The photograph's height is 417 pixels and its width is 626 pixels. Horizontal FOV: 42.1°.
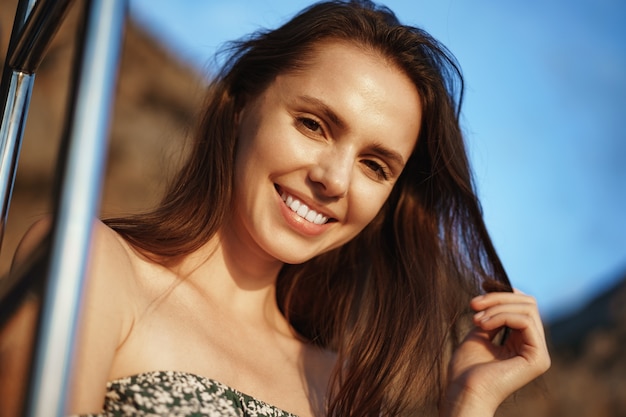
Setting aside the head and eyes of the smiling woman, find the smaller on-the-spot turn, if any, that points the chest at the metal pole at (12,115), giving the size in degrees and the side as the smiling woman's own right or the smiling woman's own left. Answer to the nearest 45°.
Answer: approximately 45° to the smiling woman's own right

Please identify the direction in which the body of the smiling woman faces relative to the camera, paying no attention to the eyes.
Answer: toward the camera

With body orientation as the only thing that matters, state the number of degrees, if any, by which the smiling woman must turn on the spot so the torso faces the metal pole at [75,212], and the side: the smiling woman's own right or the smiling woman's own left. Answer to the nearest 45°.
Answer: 0° — they already face it
